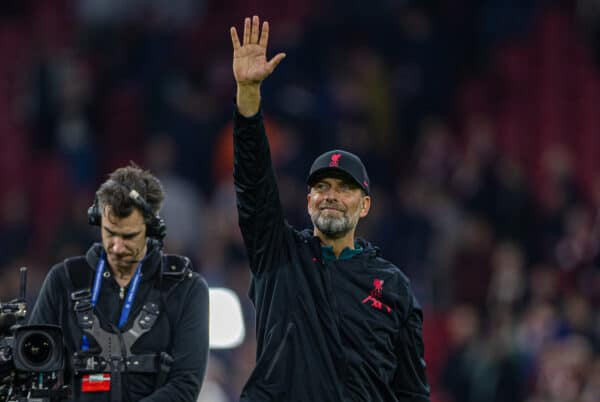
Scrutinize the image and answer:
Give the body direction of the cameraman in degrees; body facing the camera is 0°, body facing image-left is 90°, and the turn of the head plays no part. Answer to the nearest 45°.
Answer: approximately 0°
